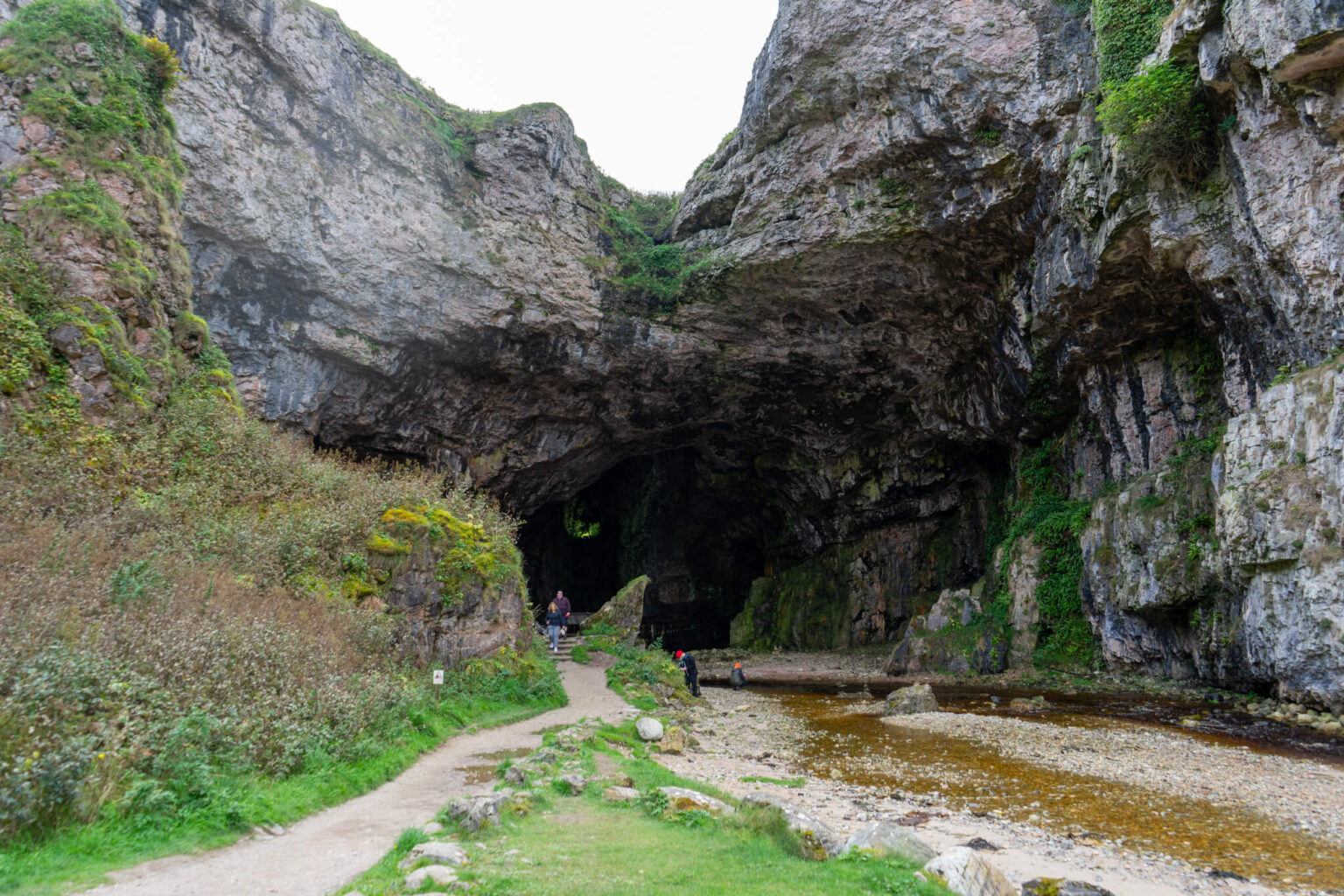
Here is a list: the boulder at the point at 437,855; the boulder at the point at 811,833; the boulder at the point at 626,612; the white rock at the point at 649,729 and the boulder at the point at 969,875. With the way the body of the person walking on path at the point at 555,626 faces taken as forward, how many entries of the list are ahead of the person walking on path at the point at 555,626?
4

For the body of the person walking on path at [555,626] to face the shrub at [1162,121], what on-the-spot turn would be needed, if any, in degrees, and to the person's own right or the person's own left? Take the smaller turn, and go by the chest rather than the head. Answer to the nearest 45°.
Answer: approximately 45° to the person's own left

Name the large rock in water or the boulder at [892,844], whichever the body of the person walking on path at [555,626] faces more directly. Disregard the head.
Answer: the boulder

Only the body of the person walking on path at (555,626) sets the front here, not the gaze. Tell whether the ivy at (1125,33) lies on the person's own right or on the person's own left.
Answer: on the person's own left

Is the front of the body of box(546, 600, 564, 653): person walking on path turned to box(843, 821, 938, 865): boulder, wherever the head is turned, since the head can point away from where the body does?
yes

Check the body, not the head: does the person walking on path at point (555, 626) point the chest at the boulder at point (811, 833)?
yes

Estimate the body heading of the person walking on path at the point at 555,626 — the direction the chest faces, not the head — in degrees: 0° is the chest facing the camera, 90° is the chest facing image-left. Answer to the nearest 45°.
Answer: approximately 0°

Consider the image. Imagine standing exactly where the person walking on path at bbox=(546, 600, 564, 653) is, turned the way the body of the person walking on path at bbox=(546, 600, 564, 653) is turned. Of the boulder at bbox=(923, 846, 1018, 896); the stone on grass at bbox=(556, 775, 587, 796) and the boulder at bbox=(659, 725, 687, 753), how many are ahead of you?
3

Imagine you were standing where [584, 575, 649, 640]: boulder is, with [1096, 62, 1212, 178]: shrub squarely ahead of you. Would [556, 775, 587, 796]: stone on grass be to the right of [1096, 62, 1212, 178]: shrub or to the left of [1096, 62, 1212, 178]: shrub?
right
